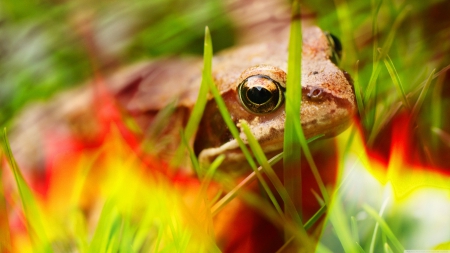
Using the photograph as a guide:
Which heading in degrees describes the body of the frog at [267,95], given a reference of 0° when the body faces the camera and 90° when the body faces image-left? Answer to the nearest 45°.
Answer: approximately 315°
